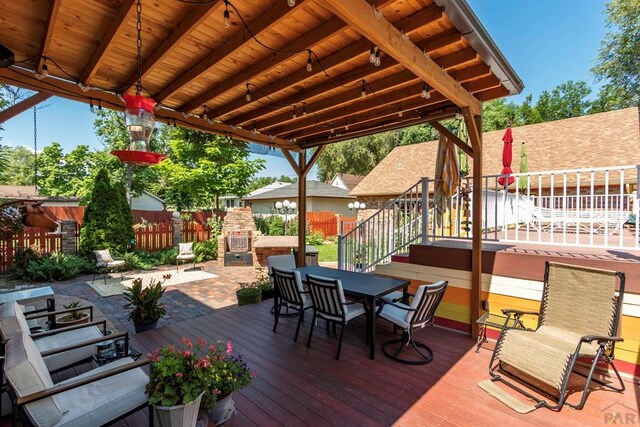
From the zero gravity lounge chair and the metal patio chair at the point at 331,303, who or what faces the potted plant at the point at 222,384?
the zero gravity lounge chair

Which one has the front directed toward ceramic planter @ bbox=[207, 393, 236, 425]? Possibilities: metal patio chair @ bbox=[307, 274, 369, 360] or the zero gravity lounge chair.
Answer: the zero gravity lounge chair

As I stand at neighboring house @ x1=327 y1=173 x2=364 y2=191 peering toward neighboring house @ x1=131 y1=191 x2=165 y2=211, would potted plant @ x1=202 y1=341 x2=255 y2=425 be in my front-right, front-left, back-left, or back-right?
front-left

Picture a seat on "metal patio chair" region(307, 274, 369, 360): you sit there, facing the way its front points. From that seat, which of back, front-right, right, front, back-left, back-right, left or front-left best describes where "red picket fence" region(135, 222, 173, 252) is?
left

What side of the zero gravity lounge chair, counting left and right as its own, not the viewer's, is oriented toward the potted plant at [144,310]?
front

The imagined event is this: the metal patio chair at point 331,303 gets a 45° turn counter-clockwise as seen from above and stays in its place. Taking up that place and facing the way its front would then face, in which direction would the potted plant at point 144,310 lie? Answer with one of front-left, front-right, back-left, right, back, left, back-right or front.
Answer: left

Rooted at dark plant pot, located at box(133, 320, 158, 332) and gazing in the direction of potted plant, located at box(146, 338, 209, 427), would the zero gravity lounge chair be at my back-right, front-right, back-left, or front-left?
front-left

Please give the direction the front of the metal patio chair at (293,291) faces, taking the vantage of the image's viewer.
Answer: facing away from the viewer and to the right of the viewer

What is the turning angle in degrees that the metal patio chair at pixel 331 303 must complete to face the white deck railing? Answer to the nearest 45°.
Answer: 0° — it already faces it

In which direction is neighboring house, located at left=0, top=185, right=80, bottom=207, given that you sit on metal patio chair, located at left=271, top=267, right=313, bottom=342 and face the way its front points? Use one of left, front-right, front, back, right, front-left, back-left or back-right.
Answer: left

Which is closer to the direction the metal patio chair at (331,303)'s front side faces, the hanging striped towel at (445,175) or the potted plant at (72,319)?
the hanging striped towel

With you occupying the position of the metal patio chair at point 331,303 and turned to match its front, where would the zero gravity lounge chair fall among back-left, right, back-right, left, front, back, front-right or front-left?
front-right

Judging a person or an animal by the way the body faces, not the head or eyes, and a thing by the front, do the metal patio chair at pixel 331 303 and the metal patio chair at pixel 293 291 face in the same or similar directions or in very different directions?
same or similar directions

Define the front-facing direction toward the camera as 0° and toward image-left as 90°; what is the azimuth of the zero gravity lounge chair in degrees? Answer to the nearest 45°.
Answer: approximately 45°

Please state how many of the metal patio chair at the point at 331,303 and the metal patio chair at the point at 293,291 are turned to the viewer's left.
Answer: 0

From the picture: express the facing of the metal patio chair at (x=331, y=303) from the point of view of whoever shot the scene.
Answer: facing away from the viewer and to the right of the viewer

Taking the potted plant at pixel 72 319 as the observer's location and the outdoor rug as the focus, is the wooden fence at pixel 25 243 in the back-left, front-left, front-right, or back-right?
front-left

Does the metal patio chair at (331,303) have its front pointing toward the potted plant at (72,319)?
no

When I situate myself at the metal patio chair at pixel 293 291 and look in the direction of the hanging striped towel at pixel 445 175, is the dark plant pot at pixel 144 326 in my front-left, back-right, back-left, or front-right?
back-left

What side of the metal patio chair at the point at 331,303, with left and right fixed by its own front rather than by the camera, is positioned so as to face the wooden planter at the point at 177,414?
back
